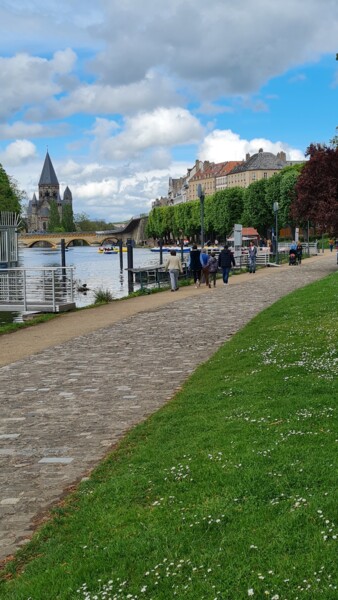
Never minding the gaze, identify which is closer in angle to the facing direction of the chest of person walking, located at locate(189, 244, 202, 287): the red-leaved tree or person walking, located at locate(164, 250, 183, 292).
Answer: the red-leaved tree

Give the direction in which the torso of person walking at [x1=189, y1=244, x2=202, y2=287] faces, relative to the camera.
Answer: away from the camera

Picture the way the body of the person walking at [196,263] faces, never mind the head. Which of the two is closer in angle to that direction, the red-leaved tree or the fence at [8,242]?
the red-leaved tree

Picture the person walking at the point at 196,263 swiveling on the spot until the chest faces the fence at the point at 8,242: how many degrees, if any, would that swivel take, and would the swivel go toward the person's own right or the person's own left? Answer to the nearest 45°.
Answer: approximately 90° to the person's own left

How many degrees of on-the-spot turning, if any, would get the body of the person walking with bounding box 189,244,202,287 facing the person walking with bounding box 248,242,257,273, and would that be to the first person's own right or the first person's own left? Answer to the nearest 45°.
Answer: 0° — they already face them

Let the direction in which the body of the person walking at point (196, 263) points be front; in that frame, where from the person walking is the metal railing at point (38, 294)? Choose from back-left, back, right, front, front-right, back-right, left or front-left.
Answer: back-left

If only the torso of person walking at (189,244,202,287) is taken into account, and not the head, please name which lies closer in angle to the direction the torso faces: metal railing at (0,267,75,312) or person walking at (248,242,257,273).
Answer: the person walking
